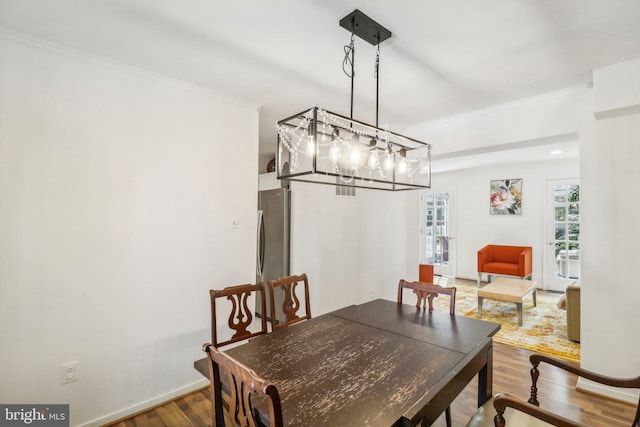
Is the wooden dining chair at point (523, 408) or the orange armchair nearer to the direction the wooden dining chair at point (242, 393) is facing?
the orange armchair

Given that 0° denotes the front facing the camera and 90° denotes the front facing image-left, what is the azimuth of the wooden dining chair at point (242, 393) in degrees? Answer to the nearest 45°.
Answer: approximately 225°

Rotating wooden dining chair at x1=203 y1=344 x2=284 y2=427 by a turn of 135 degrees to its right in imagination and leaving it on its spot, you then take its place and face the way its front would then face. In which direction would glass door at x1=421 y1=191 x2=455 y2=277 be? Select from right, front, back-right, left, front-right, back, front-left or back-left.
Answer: back-left

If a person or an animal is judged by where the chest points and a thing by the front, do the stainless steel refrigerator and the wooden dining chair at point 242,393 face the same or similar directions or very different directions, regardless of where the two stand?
very different directions

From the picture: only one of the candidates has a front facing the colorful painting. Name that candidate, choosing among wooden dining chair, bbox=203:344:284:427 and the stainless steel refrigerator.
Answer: the wooden dining chair

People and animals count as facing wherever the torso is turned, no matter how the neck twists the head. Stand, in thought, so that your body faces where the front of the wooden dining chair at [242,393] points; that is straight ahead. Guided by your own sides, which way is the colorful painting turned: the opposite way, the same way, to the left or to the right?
the opposite way

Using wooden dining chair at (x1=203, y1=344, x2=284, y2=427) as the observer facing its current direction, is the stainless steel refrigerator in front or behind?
in front
